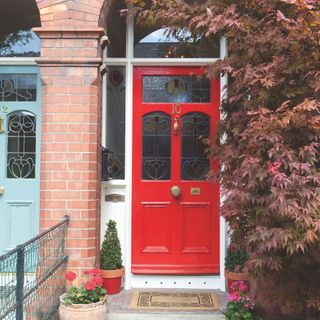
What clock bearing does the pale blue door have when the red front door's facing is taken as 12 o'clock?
The pale blue door is roughly at 3 o'clock from the red front door.

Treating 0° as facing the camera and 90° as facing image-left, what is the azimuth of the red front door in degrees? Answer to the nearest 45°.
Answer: approximately 0°

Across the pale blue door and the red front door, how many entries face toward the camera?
2

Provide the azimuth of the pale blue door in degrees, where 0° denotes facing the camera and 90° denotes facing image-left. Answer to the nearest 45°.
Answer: approximately 0°

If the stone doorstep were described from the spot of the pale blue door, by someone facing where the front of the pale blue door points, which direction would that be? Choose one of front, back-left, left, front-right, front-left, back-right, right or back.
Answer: front-left

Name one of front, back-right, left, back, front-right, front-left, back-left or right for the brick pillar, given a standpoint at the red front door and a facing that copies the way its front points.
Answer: front-right

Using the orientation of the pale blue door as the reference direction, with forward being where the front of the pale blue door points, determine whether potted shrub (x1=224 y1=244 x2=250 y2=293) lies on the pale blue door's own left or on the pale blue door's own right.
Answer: on the pale blue door's own left

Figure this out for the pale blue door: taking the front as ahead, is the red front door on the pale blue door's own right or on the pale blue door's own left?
on the pale blue door's own left
